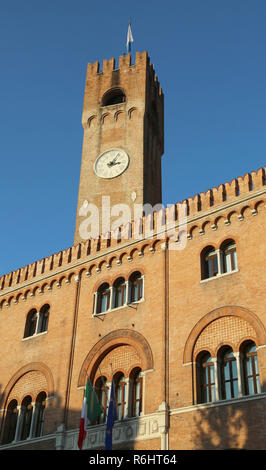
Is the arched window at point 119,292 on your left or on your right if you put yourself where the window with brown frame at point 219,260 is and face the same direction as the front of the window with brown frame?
on your right

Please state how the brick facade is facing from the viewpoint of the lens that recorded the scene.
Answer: facing the viewer and to the left of the viewer

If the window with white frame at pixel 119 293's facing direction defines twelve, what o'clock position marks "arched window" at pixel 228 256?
The arched window is roughly at 9 o'clock from the window with white frame.

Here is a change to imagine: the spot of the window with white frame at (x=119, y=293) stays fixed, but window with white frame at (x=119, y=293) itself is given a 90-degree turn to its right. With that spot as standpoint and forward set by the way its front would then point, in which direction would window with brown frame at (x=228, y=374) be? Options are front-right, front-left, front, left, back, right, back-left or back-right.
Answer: back

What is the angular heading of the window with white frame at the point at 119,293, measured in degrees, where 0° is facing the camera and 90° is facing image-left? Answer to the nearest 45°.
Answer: approximately 45°

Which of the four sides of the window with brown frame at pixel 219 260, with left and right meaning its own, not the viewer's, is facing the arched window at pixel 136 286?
right

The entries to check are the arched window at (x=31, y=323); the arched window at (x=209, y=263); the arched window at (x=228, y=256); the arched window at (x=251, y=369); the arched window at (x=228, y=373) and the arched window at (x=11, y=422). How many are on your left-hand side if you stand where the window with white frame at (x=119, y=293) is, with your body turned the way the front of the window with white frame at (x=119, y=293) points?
4

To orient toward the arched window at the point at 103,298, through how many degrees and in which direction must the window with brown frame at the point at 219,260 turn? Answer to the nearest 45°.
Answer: approximately 90° to its right

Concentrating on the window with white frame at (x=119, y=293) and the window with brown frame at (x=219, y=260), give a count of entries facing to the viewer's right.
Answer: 0

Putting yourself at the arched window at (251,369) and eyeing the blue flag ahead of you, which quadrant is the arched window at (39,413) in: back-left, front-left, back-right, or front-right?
front-right

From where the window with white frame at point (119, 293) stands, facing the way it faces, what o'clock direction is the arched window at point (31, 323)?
The arched window is roughly at 3 o'clock from the window with white frame.

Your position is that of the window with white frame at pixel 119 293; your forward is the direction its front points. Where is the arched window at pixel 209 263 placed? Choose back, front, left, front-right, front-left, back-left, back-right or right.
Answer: left

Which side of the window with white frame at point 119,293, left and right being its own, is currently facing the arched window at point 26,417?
right
